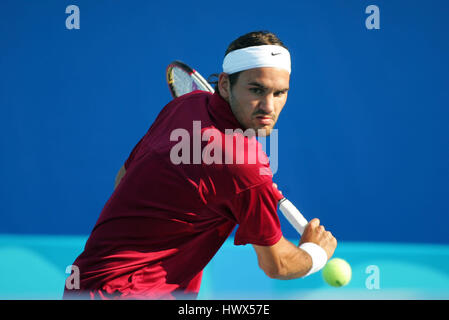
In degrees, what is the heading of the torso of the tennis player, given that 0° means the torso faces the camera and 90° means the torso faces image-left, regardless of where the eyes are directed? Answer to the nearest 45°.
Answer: approximately 225°

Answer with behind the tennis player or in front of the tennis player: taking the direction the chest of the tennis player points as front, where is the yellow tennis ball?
in front
